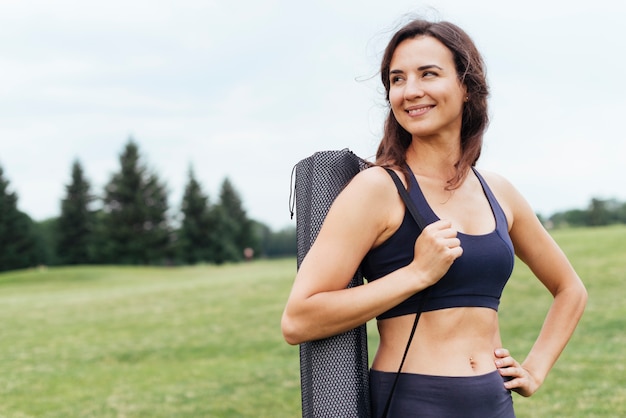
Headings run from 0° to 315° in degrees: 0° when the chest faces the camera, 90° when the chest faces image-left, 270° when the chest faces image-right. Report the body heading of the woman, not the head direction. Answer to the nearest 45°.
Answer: approximately 315°
